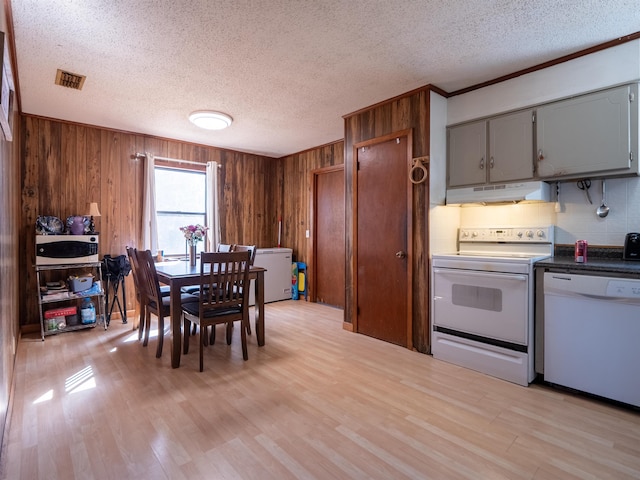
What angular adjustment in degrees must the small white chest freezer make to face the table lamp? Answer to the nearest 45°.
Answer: approximately 45° to its right

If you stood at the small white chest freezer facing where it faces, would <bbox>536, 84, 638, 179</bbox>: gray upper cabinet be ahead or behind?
ahead

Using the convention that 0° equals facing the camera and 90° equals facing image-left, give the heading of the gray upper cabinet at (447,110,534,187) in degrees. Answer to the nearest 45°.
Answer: approximately 45°

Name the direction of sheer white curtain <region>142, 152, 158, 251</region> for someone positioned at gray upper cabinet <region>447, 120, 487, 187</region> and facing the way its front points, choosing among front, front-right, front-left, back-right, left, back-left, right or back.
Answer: front-right

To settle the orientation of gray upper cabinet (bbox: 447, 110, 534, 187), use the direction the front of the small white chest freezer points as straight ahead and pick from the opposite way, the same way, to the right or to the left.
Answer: to the right

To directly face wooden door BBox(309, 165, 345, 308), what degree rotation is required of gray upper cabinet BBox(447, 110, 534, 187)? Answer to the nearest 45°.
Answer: approximately 90° to its right

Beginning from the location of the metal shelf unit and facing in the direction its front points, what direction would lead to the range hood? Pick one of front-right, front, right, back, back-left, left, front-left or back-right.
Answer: front-left

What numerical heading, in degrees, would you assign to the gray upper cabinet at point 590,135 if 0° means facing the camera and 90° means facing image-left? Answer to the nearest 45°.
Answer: approximately 45°

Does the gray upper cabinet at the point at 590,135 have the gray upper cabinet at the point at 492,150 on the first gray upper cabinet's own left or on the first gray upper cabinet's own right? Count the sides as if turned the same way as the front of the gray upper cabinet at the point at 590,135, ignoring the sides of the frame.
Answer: on the first gray upper cabinet's own right

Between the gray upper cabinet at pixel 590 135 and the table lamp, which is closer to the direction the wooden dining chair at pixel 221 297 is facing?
the table lamp

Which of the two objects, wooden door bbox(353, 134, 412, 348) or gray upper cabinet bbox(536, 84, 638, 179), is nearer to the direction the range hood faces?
the wooden door

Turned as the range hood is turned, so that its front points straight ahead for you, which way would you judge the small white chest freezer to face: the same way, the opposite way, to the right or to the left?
to the left
